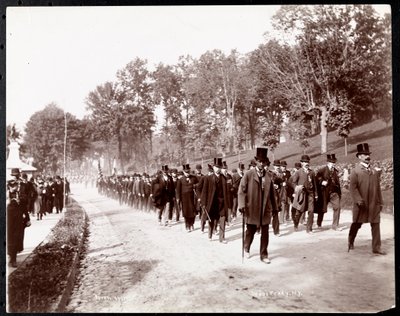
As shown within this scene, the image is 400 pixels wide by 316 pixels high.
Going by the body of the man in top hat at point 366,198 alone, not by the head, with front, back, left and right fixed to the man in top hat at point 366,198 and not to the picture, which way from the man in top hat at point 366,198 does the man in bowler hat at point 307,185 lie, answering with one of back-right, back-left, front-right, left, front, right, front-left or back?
back

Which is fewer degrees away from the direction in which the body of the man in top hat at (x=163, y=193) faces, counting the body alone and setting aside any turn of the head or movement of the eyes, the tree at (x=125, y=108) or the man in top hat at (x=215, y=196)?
the man in top hat

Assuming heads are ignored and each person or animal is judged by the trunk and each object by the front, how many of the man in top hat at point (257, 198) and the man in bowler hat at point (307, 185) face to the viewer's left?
0

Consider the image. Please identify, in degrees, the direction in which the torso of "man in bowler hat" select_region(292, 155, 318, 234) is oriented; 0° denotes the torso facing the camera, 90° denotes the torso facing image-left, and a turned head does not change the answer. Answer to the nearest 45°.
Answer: approximately 315°

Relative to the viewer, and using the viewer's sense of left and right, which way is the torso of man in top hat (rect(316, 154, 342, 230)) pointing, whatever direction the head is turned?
facing the viewer and to the right of the viewer

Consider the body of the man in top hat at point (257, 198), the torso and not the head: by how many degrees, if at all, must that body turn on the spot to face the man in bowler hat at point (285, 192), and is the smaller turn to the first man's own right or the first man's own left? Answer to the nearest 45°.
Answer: approximately 135° to the first man's own left

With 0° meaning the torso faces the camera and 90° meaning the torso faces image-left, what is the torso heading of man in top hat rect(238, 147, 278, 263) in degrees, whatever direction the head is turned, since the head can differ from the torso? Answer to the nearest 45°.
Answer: approximately 315°

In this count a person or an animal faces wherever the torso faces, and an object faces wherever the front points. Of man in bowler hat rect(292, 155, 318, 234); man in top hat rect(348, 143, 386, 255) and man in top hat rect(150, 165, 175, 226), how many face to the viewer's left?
0

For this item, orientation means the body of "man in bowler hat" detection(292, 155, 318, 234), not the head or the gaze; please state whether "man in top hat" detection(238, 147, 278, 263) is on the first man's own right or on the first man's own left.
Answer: on the first man's own right

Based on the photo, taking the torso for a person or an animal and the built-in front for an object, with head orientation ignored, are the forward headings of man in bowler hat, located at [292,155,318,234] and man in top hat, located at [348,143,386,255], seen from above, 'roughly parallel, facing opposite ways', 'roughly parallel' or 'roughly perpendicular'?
roughly parallel

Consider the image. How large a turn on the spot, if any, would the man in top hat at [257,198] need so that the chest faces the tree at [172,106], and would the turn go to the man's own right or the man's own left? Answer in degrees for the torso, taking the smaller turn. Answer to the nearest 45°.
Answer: approximately 180°
